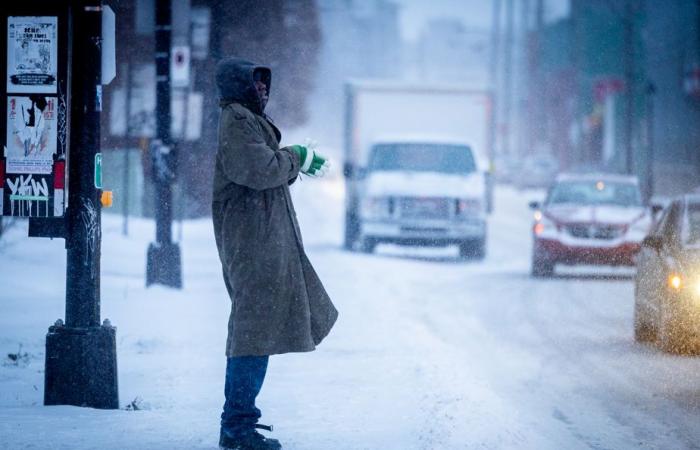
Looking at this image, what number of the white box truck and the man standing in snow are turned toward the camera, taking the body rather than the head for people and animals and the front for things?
1

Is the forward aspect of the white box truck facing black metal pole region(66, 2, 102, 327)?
yes

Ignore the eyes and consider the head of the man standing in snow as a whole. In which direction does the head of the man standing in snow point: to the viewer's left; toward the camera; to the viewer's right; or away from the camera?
to the viewer's right

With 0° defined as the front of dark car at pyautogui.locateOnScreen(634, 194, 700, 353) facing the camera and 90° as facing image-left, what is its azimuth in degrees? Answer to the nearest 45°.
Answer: approximately 315°

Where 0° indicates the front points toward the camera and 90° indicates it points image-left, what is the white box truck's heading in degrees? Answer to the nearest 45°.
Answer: approximately 0°

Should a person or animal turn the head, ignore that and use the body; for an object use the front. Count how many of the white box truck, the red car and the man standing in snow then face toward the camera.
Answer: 2

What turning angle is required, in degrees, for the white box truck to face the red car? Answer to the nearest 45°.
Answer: approximately 45° to its left

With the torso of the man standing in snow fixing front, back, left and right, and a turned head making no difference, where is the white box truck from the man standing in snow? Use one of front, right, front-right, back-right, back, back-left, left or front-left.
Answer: left

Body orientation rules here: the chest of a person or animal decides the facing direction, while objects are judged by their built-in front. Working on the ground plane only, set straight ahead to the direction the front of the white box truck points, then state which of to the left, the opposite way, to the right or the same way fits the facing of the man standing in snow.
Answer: to the left

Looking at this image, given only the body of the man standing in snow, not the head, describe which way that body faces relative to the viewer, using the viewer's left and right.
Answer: facing to the right of the viewer

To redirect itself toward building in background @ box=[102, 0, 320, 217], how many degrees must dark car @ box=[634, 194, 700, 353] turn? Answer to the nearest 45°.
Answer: approximately 180°
